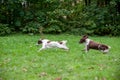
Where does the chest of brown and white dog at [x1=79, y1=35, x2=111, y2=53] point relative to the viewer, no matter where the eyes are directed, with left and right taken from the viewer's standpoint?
facing to the left of the viewer

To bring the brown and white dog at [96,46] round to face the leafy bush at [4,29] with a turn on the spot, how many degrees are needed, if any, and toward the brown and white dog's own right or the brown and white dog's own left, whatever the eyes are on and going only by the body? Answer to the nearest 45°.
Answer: approximately 45° to the brown and white dog's own right

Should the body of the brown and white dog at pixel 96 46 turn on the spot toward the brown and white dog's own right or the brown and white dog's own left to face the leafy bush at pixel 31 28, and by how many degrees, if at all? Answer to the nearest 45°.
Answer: approximately 45° to the brown and white dog's own right
